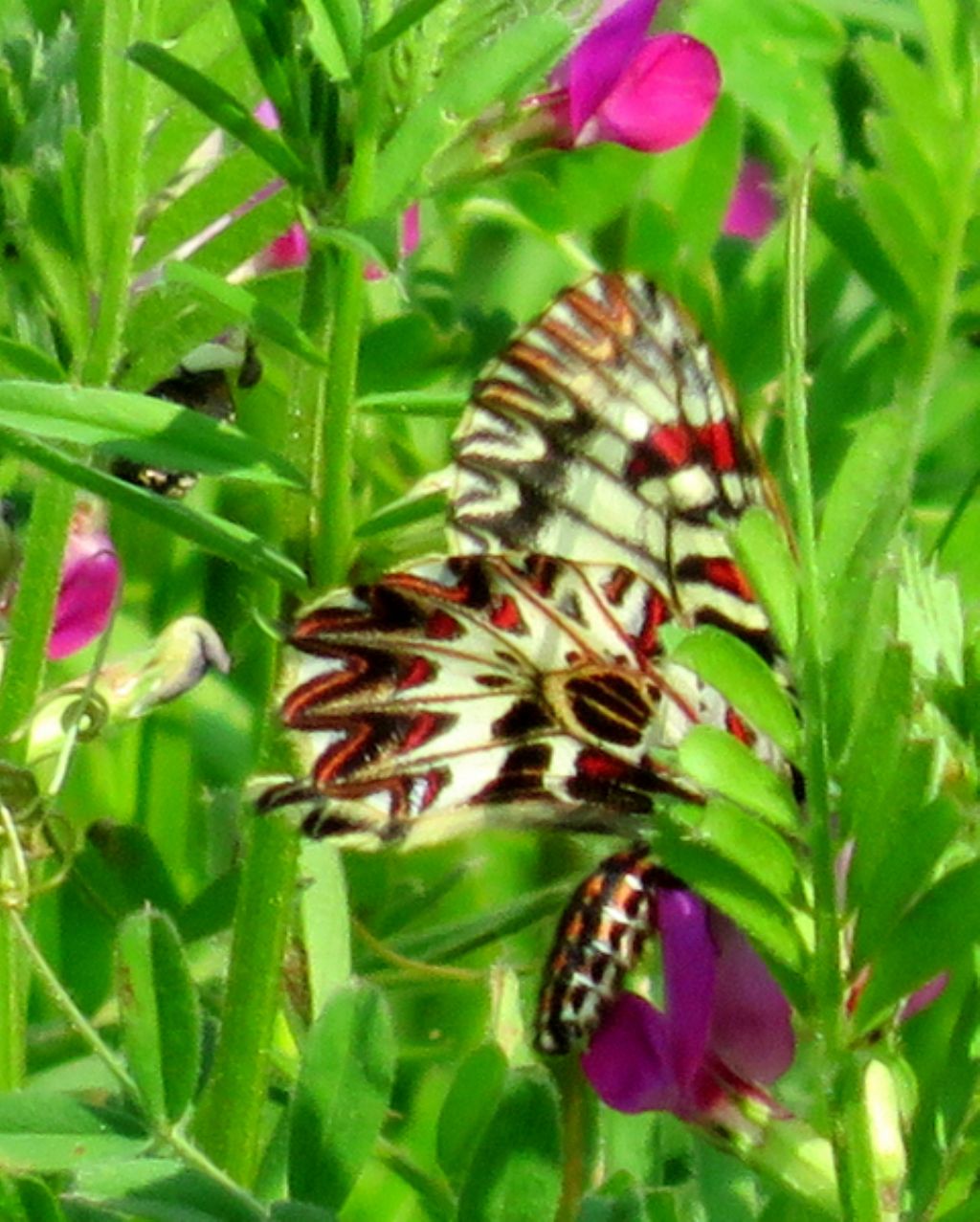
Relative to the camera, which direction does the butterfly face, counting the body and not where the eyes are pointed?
to the viewer's right
